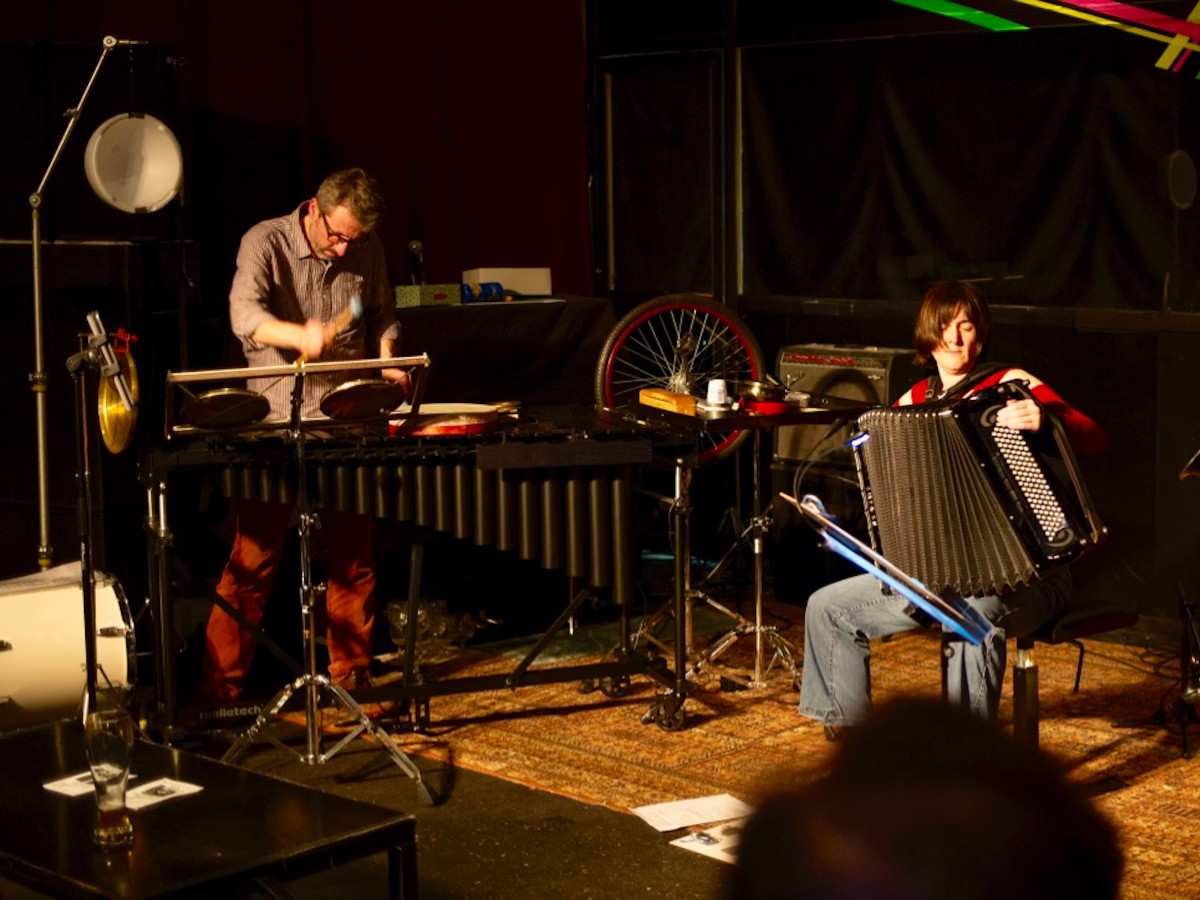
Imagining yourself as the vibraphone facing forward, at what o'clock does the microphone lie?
The microphone is roughly at 12 o'clock from the vibraphone.

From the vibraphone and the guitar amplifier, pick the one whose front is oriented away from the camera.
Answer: the vibraphone

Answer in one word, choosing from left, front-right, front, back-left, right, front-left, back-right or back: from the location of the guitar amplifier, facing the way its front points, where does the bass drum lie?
front

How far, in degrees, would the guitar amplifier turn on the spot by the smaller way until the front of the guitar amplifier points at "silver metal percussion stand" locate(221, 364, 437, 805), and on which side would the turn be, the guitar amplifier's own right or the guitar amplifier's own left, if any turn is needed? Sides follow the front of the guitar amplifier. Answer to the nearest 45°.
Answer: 0° — it already faces it

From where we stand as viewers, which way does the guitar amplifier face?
facing the viewer and to the left of the viewer

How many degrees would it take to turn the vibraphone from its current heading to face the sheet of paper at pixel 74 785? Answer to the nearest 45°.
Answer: approximately 135° to its left

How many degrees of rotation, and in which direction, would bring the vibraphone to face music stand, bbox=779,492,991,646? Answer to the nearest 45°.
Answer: approximately 135° to its right

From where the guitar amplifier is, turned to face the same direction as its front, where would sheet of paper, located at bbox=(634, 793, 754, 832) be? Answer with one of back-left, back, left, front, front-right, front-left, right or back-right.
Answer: front-left

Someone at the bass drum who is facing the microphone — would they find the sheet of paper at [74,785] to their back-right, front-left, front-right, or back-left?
back-right

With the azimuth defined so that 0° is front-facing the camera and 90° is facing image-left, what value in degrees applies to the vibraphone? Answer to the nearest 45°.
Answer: approximately 180°

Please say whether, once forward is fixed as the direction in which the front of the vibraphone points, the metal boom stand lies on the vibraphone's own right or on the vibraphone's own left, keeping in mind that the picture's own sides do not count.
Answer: on the vibraphone's own left

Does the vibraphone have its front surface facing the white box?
yes

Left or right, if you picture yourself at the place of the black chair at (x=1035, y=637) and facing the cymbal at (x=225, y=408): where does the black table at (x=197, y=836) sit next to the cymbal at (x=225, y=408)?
left

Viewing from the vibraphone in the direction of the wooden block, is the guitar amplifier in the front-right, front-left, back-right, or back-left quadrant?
front-left

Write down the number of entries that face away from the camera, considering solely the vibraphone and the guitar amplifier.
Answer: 1
